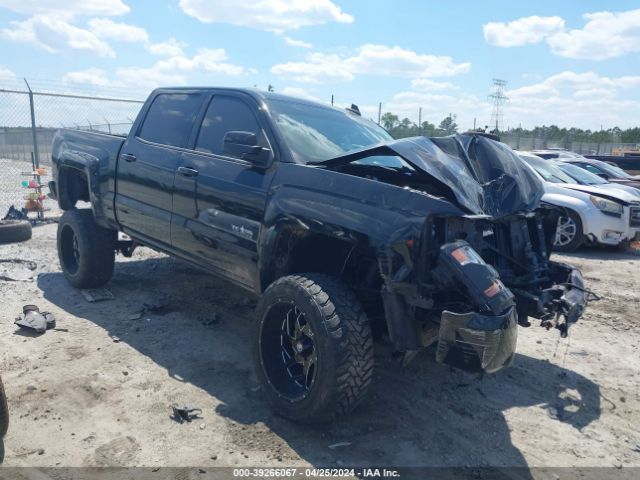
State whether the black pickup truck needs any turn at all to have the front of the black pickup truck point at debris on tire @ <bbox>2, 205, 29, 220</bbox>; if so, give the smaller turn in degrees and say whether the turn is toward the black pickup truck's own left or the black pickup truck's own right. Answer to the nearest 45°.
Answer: approximately 180°

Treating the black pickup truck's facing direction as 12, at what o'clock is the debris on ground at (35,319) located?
The debris on ground is roughly at 5 o'clock from the black pickup truck.

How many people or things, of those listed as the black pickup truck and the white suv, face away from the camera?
0

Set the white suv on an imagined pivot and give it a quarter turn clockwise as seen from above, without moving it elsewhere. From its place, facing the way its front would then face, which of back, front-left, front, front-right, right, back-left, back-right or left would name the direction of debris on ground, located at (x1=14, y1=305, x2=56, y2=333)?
front

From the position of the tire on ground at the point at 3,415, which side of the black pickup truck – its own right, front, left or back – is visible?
right

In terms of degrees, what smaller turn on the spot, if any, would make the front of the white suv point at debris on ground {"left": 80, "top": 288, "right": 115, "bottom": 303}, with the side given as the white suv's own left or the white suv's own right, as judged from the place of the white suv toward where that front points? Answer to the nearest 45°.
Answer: approximately 90° to the white suv's own right

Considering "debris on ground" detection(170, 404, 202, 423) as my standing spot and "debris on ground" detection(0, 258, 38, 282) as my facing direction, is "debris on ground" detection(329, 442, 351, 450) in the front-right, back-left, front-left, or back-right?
back-right

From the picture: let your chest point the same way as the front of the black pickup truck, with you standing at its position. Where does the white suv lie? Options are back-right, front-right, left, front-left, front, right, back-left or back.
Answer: left

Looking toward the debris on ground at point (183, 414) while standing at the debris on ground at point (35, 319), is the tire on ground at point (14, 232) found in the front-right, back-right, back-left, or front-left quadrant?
back-left

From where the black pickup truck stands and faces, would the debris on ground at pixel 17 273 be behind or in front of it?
behind

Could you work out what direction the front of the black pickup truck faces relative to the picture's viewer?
facing the viewer and to the right of the viewer
